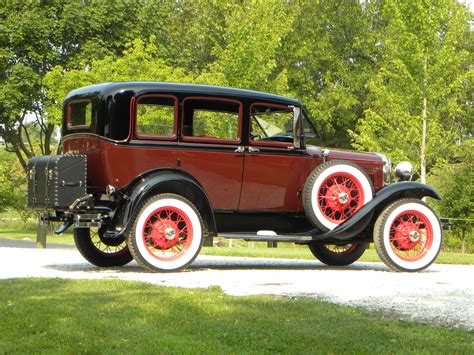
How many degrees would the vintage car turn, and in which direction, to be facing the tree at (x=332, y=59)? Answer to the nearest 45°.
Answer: approximately 45° to its left

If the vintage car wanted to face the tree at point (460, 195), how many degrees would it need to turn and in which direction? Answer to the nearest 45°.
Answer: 0° — it already faces it

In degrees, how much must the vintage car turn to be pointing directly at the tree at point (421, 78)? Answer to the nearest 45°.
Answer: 0° — it already faces it

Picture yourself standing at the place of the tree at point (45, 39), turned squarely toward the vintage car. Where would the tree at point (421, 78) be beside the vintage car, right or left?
left

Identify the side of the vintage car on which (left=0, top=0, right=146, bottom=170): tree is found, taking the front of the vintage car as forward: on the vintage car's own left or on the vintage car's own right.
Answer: on the vintage car's own left

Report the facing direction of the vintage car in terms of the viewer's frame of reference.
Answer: facing away from the viewer and to the right of the viewer
